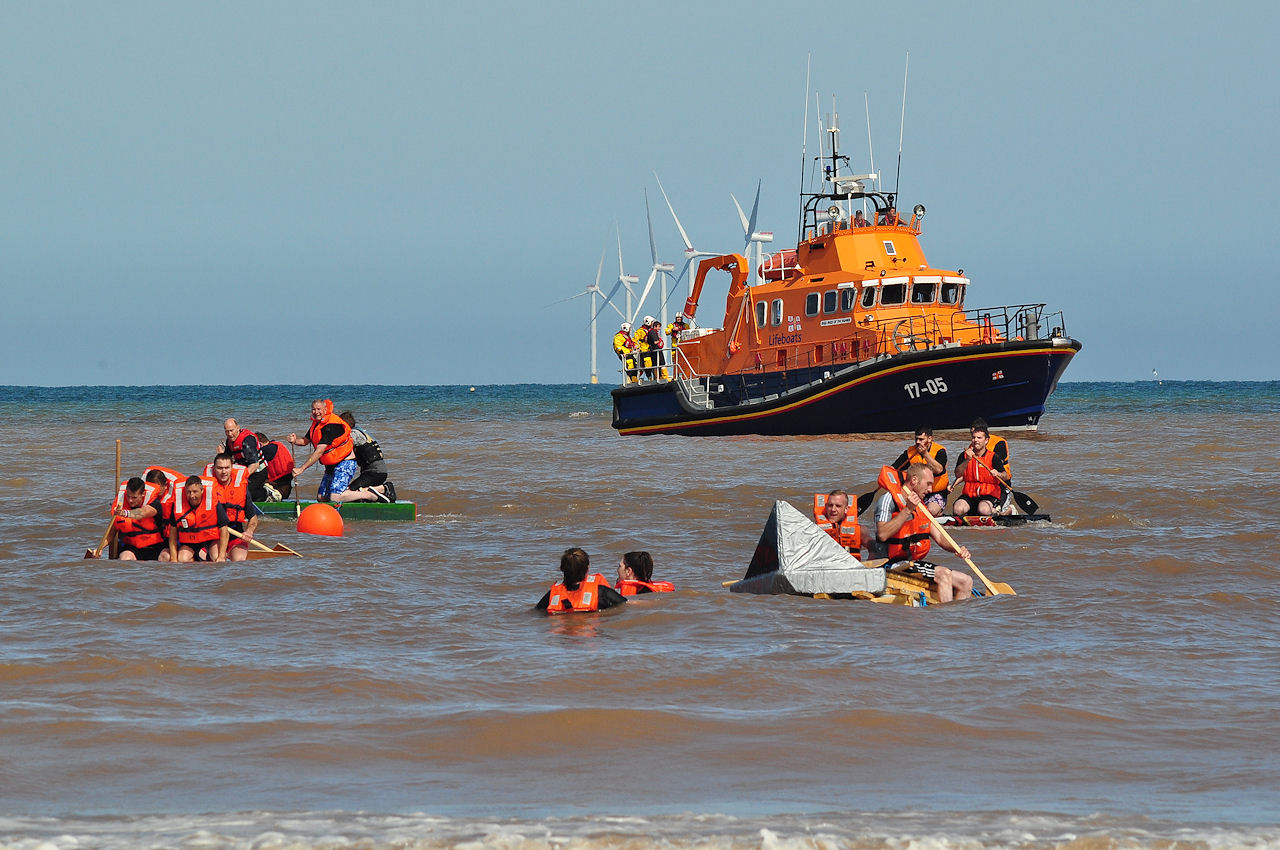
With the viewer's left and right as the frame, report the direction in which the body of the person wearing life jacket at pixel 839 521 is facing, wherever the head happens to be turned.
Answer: facing the viewer

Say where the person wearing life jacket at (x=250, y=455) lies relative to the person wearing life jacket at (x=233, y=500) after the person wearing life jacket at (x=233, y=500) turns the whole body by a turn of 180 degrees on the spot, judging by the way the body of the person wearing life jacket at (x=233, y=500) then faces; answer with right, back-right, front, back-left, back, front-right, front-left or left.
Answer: front

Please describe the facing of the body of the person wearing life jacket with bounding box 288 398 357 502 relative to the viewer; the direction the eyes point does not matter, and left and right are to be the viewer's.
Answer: facing the viewer and to the left of the viewer

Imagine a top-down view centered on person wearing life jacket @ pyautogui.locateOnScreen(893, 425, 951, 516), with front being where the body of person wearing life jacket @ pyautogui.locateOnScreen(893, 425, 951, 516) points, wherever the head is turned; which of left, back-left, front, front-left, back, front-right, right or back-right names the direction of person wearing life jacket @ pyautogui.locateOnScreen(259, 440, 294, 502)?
front-right

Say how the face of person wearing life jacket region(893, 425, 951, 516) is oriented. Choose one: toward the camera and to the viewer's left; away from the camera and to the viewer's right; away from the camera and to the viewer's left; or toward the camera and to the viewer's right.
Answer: toward the camera and to the viewer's left

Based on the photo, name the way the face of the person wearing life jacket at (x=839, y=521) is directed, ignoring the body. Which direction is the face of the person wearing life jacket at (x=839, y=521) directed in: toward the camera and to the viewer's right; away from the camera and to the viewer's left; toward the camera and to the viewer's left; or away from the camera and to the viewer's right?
toward the camera and to the viewer's left

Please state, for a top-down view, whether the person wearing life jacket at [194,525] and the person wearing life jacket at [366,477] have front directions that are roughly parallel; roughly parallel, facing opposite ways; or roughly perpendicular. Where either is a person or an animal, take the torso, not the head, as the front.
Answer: roughly perpendicular

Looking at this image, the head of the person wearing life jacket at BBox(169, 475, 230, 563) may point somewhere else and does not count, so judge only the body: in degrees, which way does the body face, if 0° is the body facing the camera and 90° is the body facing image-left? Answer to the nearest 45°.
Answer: approximately 0°

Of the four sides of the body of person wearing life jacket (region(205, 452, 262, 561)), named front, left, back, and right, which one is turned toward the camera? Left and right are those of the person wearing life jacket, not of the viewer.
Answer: front

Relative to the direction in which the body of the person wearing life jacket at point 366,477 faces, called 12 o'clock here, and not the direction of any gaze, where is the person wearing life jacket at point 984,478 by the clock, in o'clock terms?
the person wearing life jacket at point 984,478 is roughly at 7 o'clock from the person wearing life jacket at point 366,477.

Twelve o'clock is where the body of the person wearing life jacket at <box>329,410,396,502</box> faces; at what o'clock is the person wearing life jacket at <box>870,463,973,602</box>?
the person wearing life jacket at <box>870,463,973,602</box> is roughly at 8 o'clock from the person wearing life jacket at <box>329,410,396,502</box>.

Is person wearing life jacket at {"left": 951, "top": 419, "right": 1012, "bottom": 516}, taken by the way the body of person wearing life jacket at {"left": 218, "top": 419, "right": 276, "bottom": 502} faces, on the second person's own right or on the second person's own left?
on the second person's own left
